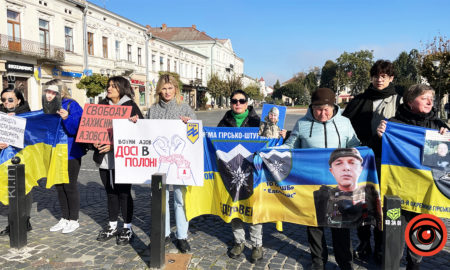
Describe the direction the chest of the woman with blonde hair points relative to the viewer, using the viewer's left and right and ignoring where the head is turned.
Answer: facing the viewer

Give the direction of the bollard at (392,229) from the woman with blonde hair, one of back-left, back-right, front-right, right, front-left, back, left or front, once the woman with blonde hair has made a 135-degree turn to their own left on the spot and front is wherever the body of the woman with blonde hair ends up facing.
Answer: right

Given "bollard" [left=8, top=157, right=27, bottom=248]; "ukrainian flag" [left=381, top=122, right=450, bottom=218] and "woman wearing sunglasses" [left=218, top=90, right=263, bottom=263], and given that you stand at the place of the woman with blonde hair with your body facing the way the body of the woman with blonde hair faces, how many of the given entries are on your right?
1

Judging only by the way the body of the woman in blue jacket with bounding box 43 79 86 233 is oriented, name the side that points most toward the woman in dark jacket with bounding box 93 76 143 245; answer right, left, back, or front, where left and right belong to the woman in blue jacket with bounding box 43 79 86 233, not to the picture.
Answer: left

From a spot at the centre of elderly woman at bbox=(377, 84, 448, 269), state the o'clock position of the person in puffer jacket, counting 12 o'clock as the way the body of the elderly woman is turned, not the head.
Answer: The person in puffer jacket is roughly at 2 o'clock from the elderly woman.

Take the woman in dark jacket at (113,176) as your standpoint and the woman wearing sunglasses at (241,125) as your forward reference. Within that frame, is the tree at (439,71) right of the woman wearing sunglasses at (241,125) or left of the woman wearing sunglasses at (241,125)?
left

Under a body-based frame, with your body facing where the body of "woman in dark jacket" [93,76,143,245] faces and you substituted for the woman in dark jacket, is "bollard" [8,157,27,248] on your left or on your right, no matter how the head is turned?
on your right

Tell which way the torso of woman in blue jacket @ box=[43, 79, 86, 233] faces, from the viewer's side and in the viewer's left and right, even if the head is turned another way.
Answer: facing the viewer and to the left of the viewer

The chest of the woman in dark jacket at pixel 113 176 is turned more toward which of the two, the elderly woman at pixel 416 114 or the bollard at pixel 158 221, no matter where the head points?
the bollard

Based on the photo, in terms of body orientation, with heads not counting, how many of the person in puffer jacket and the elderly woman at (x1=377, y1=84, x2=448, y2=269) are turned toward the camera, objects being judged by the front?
2

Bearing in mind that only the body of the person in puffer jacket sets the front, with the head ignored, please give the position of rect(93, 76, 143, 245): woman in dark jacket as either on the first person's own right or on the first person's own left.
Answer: on the first person's own right

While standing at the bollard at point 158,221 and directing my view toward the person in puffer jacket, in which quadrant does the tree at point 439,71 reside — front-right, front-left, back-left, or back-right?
front-left

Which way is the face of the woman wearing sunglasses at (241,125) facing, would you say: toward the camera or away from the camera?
toward the camera

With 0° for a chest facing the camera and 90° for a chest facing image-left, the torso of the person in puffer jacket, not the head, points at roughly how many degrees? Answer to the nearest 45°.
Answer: approximately 0°

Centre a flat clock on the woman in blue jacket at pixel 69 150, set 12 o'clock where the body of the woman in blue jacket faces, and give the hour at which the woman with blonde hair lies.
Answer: The woman with blonde hair is roughly at 9 o'clock from the woman in blue jacket.
